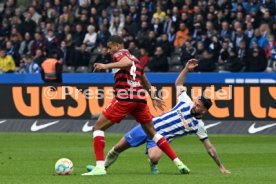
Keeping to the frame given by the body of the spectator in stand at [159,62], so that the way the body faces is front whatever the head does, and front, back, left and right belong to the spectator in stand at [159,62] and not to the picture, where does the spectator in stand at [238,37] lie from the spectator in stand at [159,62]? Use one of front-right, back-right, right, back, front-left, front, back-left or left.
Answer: left

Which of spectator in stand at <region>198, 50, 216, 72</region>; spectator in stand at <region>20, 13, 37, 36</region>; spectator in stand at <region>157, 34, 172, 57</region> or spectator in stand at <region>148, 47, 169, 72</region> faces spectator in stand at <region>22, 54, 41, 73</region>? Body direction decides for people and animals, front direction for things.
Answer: spectator in stand at <region>20, 13, 37, 36</region>

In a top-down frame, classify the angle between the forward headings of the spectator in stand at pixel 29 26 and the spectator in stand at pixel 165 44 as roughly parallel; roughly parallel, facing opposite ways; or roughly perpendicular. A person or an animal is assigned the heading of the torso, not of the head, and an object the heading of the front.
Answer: roughly parallel

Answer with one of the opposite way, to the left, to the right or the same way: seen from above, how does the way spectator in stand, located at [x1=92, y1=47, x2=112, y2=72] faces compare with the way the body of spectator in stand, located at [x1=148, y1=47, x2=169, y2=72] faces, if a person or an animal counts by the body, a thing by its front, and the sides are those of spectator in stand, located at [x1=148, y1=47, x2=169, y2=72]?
the same way

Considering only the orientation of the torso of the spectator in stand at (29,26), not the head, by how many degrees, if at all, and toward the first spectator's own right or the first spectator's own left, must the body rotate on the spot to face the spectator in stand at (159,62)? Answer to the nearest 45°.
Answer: approximately 45° to the first spectator's own left

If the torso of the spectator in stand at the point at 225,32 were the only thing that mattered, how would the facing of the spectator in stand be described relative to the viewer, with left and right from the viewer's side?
facing the viewer

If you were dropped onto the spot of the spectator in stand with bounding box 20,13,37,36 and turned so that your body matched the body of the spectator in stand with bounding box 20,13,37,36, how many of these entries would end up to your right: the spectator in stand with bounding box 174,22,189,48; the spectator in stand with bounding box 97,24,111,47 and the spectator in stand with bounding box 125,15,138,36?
0

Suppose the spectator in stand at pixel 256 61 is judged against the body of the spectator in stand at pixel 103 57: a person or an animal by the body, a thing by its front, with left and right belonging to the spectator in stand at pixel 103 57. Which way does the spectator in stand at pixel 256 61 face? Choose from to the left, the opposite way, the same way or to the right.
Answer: the same way

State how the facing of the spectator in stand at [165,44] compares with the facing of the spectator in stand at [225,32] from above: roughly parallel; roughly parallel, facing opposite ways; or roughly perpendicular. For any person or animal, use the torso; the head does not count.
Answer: roughly parallel

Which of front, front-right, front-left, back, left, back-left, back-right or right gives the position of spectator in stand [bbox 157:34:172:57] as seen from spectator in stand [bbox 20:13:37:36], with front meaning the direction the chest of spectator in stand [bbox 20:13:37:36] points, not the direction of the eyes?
front-left

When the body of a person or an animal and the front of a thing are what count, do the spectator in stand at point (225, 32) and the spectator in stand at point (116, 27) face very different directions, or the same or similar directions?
same or similar directions

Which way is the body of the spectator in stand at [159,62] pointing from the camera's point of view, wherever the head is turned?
toward the camera

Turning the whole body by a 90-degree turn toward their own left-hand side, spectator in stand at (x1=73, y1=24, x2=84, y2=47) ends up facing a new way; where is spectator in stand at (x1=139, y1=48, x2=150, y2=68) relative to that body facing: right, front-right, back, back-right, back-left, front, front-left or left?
front-right

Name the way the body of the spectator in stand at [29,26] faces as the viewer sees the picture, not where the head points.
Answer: toward the camera

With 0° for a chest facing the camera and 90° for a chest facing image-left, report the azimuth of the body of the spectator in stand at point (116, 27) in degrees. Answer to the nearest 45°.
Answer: approximately 0°
